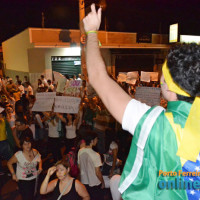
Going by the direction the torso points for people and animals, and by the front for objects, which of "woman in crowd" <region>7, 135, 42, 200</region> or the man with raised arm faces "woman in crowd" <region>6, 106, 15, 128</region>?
the man with raised arm

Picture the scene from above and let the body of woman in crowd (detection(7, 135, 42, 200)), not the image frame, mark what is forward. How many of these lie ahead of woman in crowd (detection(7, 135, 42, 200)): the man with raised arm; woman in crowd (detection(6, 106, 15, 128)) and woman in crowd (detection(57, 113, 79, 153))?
1

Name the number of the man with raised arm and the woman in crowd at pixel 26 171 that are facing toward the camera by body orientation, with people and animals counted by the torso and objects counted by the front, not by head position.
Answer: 1

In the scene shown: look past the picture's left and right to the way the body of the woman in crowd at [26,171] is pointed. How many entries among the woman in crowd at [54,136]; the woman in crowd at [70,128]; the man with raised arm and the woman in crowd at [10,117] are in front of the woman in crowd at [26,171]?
1

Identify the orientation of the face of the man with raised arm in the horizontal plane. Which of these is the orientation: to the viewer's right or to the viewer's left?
to the viewer's left

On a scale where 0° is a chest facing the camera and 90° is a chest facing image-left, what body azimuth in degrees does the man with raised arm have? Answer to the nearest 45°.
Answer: approximately 135°

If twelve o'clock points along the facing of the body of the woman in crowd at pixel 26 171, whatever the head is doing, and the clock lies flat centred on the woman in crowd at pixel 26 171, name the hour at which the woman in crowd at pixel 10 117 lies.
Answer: the woman in crowd at pixel 10 117 is roughly at 6 o'clock from the woman in crowd at pixel 26 171.

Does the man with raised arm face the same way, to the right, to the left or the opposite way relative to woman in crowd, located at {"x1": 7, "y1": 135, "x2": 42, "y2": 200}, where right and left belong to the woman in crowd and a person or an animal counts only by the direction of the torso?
the opposite way

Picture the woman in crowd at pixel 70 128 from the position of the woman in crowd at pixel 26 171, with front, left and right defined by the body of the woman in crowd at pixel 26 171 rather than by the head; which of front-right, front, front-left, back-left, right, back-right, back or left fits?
back-left

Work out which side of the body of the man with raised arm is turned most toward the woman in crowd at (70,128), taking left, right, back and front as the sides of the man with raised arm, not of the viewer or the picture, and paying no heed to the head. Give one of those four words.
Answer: front

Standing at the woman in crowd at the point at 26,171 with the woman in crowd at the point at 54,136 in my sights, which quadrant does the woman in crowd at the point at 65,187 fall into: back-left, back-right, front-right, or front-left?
back-right

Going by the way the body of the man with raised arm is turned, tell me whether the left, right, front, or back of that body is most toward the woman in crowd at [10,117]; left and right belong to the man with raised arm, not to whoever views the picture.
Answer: front

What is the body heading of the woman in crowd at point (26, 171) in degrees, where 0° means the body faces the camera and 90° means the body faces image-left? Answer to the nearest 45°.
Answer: approximately 0°

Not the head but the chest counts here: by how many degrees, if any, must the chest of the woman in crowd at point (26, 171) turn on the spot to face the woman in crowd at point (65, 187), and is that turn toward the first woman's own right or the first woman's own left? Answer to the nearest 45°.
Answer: approximately 45° to the first woman's own left
